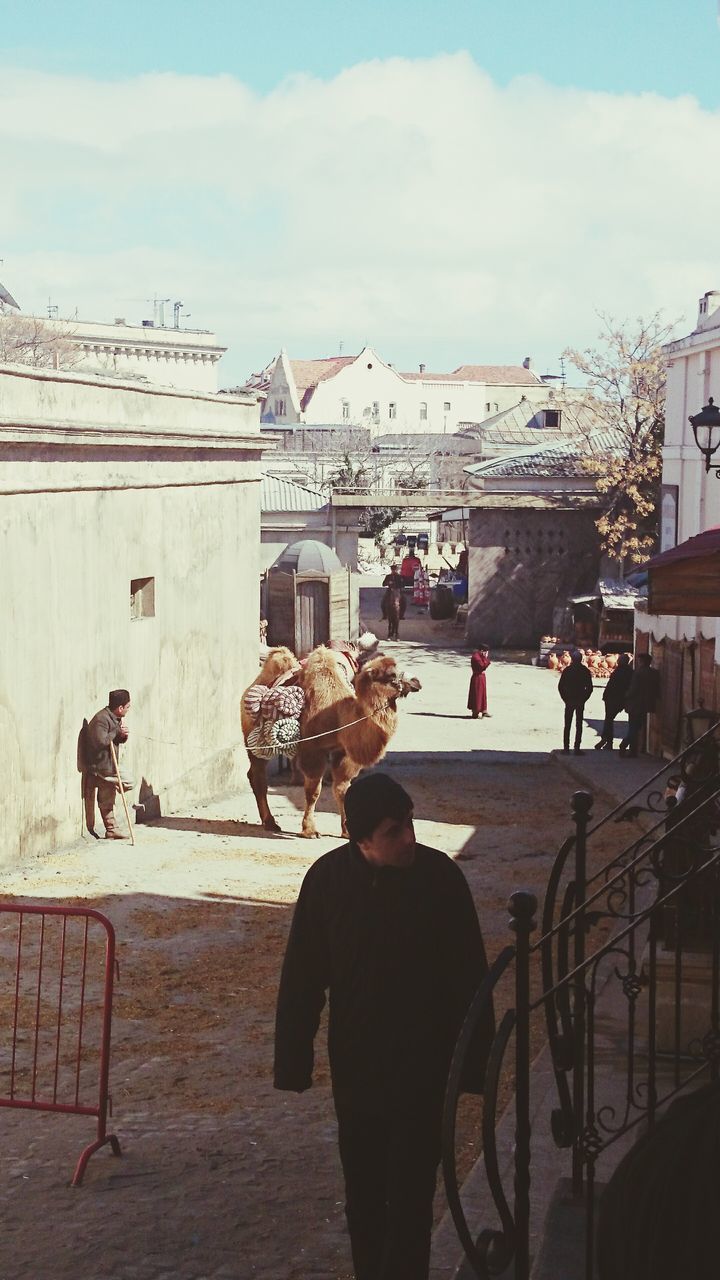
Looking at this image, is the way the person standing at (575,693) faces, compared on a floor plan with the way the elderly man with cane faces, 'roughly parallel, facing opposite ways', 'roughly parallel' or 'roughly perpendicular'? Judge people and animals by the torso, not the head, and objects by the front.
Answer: roughly perpendicular

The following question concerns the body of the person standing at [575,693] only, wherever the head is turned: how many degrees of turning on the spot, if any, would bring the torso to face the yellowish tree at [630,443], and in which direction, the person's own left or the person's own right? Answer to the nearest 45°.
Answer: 0° — they already face it

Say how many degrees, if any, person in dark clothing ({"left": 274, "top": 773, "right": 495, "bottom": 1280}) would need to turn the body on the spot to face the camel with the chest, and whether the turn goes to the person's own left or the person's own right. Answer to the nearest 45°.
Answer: approximately 180°

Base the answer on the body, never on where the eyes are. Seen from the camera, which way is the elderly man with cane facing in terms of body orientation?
to the viewer's right

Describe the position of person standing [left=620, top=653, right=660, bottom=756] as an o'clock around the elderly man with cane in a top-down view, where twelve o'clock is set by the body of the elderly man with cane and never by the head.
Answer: The person standing is roughly at 11 o'clock from the elderly man with cane.

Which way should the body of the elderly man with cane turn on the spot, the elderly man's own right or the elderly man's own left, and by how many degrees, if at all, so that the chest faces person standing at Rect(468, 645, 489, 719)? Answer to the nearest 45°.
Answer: approximately 45° to the elderly man's own left

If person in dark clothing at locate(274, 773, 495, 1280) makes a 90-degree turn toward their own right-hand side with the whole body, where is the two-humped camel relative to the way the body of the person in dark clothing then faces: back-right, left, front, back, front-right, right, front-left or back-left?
right

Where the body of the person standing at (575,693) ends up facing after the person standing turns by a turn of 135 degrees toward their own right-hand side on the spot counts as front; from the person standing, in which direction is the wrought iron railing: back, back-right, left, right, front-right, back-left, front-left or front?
front-right

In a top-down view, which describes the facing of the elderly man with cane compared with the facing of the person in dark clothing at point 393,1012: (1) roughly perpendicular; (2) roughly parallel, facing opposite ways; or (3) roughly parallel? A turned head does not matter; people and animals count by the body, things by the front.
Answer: roughly perpendicular

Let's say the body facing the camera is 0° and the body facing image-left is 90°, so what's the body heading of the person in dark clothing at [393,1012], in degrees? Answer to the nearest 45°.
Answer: approximately 0°
